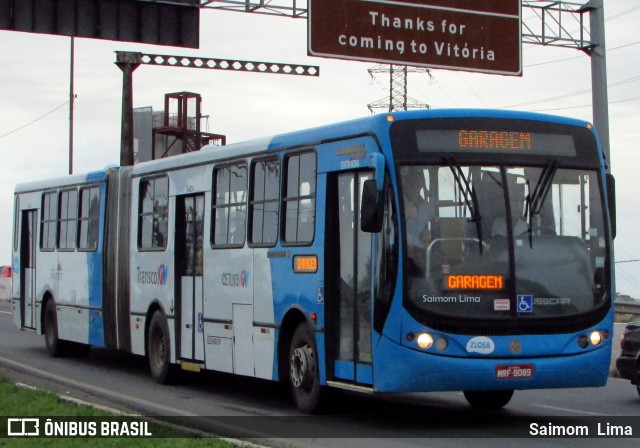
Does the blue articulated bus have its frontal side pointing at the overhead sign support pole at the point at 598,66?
no

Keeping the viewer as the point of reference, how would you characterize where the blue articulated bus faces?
facing the viewer and to the right of the viewer
